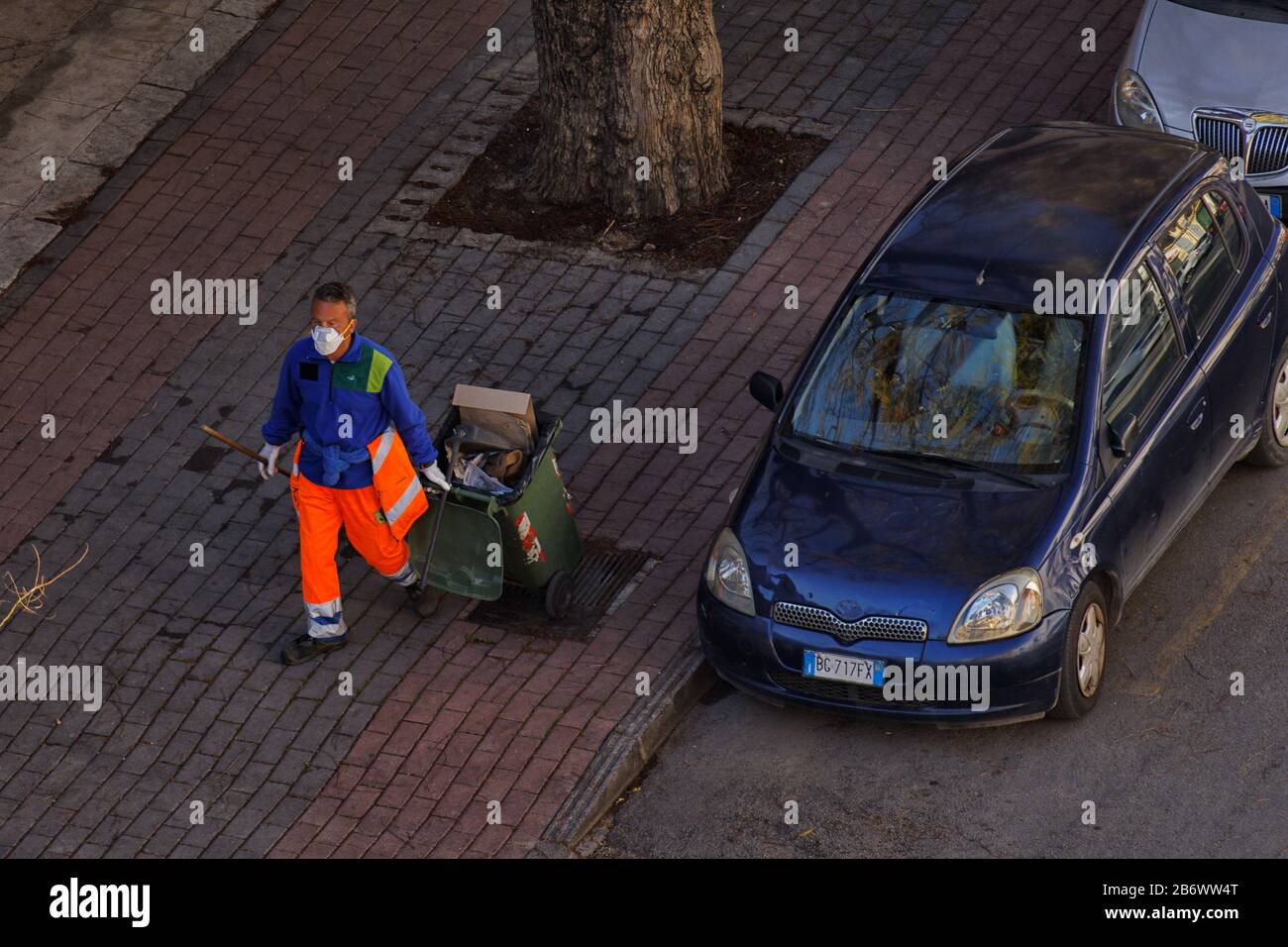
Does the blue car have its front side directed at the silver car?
no

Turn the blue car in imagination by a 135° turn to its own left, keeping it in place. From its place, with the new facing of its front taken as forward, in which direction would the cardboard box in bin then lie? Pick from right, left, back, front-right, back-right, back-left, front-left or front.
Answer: back

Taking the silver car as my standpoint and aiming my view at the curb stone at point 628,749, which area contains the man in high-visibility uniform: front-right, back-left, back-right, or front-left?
front-right

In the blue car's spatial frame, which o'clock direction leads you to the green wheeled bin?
The green wheeled bin is roughly at 1 o'clock from the blue car.

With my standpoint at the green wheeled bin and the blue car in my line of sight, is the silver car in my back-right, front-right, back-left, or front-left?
front-left

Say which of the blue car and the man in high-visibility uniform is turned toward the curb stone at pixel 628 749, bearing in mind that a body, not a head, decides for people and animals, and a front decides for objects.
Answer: the blue car

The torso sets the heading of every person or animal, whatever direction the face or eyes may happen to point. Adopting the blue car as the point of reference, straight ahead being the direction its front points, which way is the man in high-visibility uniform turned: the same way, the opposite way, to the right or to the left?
the same way

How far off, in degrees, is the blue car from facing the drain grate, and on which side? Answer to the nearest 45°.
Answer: approximately 45° to its right

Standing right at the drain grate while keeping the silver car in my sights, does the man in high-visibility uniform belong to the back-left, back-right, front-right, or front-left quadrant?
back-left

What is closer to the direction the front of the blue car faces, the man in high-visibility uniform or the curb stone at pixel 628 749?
the curb stone

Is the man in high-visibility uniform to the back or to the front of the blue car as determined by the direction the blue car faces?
to the front

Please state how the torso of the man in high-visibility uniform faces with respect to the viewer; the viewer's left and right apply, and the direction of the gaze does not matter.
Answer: facing the viewer and to the left of the viewer

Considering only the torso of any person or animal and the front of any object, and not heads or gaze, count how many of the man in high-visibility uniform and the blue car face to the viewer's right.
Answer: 0

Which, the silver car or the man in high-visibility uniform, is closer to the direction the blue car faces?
the man in high-visibility uniform

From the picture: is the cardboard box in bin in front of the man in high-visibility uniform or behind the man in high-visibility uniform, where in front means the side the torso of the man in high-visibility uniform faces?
behind

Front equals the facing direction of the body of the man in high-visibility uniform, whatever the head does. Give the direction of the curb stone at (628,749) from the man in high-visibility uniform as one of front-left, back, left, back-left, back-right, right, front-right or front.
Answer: left
